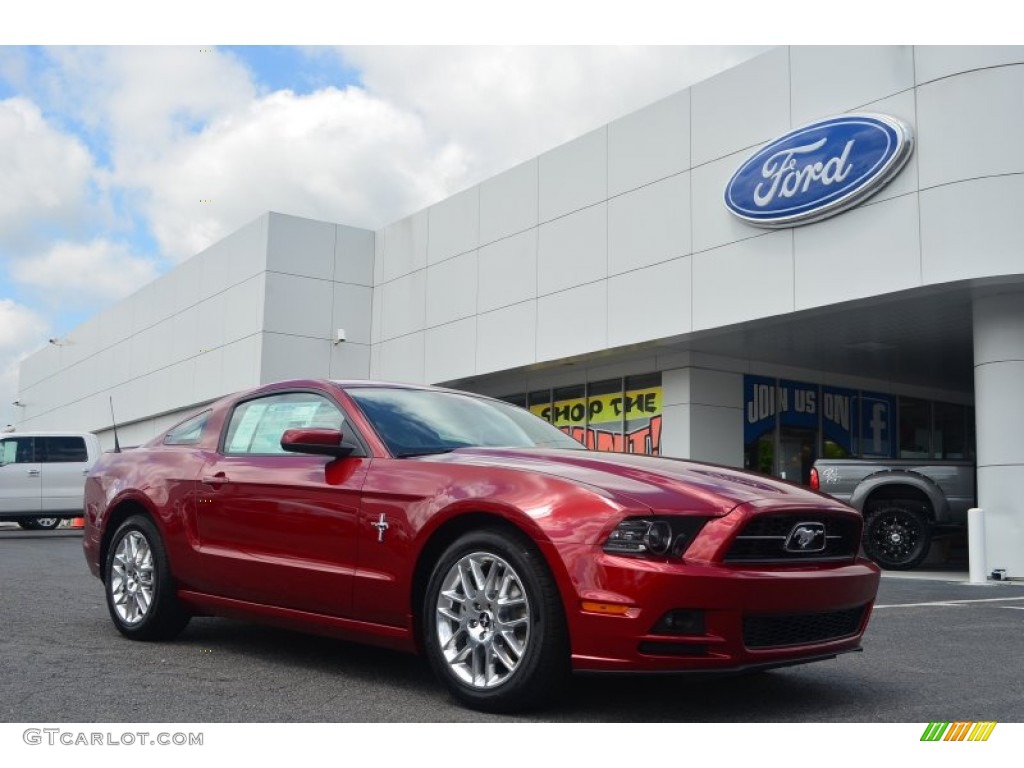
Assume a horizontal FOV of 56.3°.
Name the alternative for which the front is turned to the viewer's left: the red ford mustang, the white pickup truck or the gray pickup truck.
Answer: the white pickup truck

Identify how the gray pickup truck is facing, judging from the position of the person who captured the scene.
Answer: facing to the right of the viewer

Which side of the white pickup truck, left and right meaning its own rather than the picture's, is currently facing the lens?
left

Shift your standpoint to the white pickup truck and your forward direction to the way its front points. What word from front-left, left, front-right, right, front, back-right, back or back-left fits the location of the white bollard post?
back-left

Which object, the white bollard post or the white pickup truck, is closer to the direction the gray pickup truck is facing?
the white bollard post

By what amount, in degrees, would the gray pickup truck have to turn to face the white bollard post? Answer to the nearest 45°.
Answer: approximately 45° to its right

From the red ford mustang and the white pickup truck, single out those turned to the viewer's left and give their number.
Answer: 1

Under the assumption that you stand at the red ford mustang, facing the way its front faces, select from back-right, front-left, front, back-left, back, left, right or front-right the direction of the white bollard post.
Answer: left
